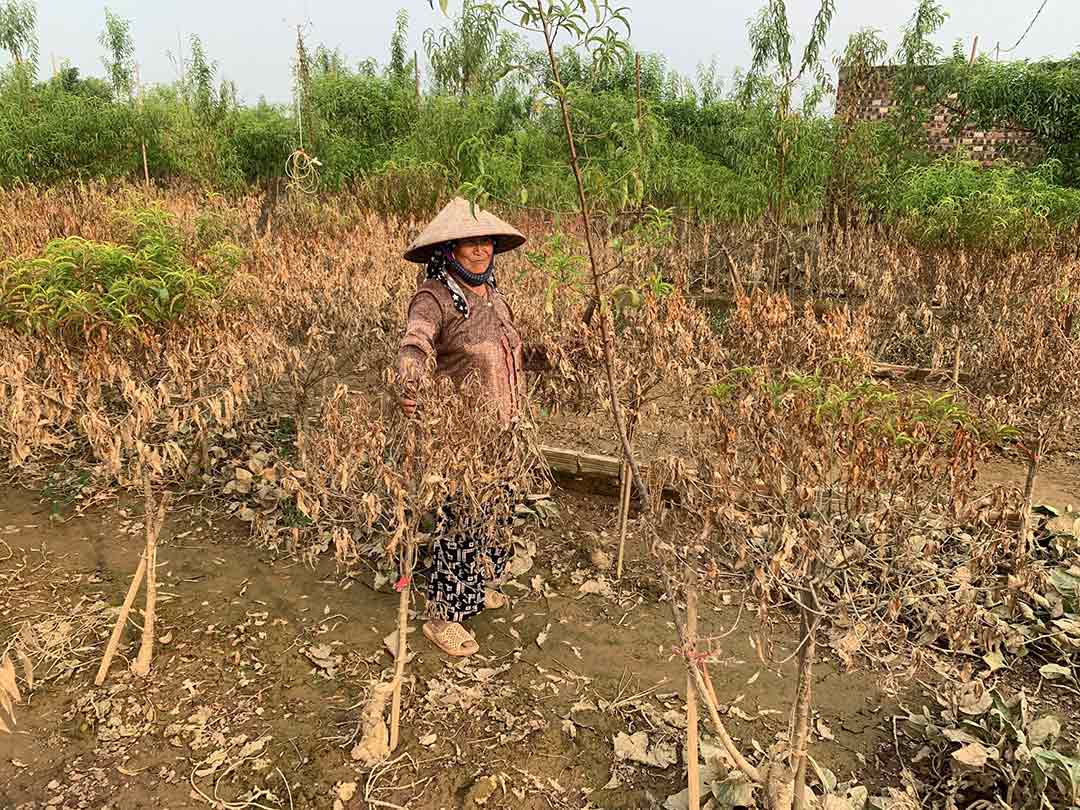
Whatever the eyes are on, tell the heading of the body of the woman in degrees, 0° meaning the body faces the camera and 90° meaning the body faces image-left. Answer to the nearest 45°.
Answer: approximately 315°

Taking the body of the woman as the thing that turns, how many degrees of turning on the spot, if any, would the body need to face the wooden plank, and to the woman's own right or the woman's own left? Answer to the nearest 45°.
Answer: approximately 90° to the woman's own left

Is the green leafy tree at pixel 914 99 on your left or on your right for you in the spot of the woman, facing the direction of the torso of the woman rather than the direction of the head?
on your left

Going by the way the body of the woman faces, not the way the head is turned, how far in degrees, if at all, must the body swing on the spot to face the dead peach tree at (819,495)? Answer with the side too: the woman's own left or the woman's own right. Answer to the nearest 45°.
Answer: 0° — they already face it

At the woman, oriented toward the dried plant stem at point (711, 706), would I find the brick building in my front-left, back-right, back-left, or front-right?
back-left

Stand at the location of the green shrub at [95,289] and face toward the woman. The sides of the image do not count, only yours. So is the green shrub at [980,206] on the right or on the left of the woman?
left

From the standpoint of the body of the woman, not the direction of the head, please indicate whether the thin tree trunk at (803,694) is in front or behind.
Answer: in front

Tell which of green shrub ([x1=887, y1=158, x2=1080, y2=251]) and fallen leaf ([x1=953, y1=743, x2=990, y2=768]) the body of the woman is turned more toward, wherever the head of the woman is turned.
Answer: the fallen leaf

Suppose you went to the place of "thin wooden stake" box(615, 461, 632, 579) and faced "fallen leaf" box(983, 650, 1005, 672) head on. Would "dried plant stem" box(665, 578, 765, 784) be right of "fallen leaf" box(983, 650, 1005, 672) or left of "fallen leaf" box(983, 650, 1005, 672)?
right

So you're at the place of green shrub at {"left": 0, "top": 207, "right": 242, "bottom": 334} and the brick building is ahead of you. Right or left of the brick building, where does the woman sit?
right

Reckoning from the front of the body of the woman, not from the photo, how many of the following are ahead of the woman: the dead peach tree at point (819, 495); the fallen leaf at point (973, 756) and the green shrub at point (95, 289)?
2

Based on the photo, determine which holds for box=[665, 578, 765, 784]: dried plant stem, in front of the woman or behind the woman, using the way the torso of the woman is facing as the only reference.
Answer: in front

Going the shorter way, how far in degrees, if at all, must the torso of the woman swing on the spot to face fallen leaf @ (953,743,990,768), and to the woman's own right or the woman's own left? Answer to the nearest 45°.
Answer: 0° — they already face it

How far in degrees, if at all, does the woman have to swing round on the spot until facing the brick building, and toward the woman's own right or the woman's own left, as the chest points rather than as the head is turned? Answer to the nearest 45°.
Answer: approximately 90° to the woman's own left

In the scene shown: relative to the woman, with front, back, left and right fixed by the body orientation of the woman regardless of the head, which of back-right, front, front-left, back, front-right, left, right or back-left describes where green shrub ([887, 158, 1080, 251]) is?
left
